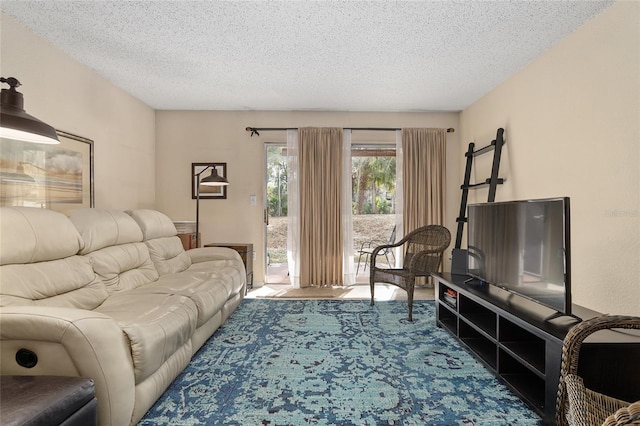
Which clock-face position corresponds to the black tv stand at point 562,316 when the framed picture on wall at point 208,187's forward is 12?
The black tv stand is roughly at 11 o'clock from the framed picture on wall.

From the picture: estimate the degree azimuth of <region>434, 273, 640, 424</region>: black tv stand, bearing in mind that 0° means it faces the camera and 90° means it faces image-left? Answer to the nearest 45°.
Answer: approximately 45°

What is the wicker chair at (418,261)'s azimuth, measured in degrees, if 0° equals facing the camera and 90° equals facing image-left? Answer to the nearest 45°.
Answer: approximately 45°

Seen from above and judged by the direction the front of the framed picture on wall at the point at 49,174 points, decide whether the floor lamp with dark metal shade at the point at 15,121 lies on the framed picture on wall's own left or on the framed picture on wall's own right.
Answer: on the framed picture on wall's own right

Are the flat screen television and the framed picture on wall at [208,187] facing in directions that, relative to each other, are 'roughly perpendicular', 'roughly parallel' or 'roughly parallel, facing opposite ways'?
roughly perpendicular

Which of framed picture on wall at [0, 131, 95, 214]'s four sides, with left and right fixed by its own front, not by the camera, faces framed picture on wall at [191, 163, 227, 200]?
left

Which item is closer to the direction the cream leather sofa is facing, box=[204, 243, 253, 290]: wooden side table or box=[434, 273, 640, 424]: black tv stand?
the black tv stand
